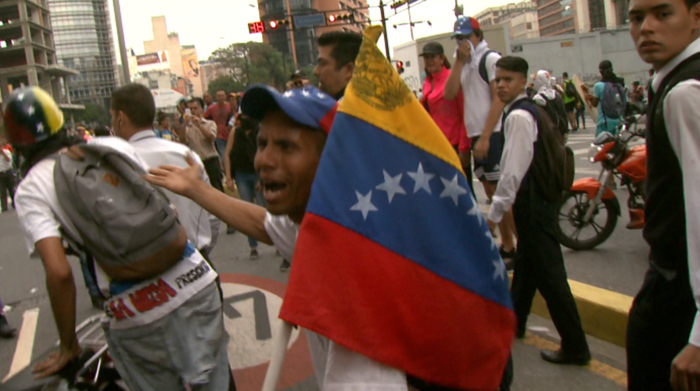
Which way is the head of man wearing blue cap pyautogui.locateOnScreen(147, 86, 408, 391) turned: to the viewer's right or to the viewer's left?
to the viewer's left

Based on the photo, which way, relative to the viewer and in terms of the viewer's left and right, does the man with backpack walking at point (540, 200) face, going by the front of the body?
facing to the left of the viewer

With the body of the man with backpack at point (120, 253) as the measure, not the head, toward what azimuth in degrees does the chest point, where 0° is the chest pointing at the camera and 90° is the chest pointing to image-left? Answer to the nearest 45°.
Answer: approximately 135°

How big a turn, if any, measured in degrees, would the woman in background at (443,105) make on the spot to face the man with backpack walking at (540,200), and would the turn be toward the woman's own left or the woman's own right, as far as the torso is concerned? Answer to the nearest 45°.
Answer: approximately 45° to the woman's own left

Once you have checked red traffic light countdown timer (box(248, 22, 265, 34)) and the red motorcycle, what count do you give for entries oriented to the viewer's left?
1

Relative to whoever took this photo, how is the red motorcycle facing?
facing to the left of the viewer

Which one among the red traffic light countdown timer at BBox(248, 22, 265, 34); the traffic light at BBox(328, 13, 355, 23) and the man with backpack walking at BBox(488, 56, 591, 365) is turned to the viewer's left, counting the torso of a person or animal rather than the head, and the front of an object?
the man with backpack walking

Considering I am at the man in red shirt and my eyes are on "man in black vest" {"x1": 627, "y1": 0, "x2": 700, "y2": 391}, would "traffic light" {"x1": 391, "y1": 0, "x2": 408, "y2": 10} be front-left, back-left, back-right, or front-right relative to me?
back-left
